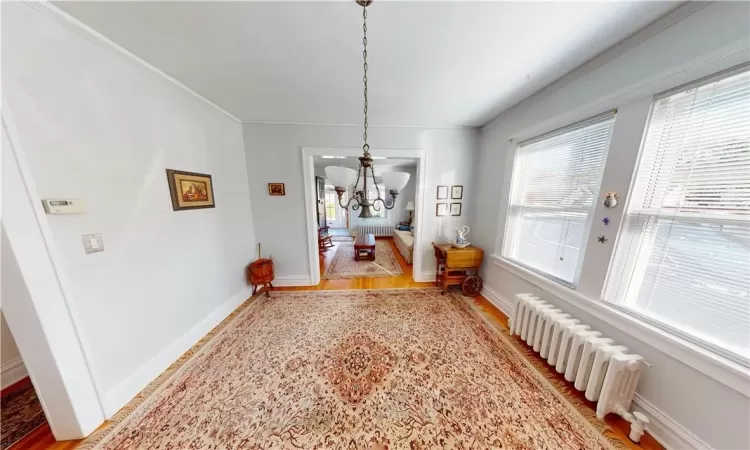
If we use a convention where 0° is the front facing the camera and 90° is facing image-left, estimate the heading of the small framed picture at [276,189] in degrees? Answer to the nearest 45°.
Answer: approximately 0°

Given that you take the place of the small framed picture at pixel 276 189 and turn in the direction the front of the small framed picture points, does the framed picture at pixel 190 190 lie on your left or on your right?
on your right

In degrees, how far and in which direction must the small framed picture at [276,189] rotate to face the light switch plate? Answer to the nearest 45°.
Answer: approximately 45° to its right

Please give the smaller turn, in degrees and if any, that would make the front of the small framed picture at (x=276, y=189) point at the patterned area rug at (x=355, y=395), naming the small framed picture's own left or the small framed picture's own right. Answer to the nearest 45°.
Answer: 0° — it already faces it
